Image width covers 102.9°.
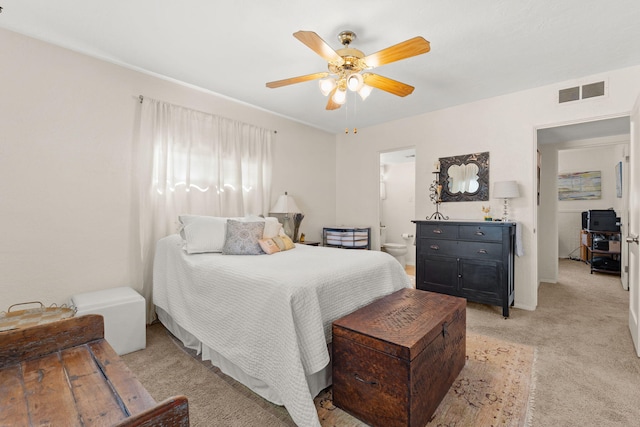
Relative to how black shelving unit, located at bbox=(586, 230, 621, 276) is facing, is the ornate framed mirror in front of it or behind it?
in front

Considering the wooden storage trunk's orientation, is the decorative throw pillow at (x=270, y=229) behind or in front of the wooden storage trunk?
behind

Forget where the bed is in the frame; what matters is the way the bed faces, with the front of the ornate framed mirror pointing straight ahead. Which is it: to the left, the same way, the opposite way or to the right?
to the left

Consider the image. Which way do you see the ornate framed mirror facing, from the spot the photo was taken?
facing the viewer

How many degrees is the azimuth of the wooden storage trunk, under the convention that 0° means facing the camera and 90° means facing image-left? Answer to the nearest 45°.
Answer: approximately 315°

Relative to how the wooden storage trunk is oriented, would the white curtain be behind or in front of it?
behind

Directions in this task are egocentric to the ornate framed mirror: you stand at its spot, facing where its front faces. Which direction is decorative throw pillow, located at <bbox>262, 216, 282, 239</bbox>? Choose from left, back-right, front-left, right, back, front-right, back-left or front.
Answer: front-right

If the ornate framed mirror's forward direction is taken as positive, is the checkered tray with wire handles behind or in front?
in front

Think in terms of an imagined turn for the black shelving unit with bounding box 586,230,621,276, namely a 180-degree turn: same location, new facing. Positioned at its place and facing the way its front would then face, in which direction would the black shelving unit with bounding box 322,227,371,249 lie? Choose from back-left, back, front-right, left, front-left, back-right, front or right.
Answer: back-left

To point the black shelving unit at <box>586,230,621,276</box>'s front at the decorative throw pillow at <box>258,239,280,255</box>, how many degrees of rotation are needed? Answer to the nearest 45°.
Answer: approximately 45° to its right

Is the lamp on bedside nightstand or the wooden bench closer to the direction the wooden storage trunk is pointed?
the wooden bench

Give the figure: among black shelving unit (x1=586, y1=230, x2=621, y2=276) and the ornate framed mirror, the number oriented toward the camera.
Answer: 2

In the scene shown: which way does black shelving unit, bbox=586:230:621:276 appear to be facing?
toward the camera

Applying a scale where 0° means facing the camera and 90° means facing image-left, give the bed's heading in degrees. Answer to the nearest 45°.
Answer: approximately 315°

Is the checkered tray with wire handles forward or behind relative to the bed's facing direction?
behind
